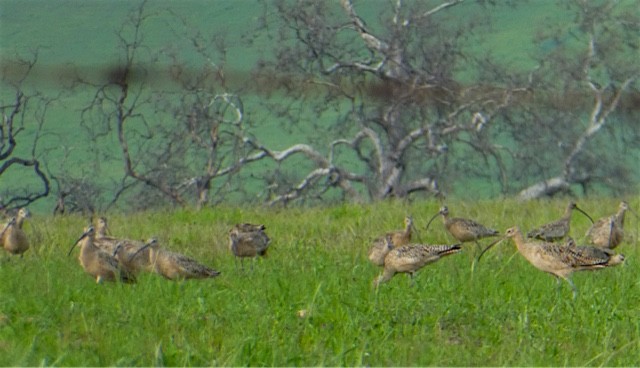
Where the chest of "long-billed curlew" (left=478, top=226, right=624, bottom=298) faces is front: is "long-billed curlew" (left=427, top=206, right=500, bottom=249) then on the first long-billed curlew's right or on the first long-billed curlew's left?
on the first long-billed curlew's right

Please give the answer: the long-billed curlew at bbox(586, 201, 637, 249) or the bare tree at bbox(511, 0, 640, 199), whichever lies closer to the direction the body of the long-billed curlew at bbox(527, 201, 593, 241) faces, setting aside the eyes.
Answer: the long-billed curlew

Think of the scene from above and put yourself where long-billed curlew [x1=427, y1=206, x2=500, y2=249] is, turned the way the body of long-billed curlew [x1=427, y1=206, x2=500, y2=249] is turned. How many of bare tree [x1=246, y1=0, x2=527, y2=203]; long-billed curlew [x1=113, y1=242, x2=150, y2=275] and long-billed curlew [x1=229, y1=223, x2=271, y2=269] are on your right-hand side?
1

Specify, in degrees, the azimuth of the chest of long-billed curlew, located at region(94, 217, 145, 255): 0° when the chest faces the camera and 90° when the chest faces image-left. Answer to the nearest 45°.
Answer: approximately 90°

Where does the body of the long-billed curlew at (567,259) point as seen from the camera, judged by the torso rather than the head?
to the viewer's left

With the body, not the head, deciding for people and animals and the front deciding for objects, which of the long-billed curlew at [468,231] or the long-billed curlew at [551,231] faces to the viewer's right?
the long-billed curlew at [551,231]

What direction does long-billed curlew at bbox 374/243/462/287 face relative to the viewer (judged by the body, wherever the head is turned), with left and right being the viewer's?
facing to the left of the viewer

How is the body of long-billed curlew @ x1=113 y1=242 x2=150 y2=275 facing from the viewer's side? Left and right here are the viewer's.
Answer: facing to the left of the viewer

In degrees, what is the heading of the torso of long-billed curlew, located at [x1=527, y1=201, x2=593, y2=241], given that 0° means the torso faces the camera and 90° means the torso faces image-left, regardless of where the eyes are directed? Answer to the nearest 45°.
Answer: approximately 270°

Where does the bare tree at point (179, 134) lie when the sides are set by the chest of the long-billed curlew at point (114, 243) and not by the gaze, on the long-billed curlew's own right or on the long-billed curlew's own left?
on the long-billed curlew's own right

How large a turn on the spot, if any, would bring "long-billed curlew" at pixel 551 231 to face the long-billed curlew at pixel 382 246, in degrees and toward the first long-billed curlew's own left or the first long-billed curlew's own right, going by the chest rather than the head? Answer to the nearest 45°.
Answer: approximately 135° to the first long-billed curlew's own right
